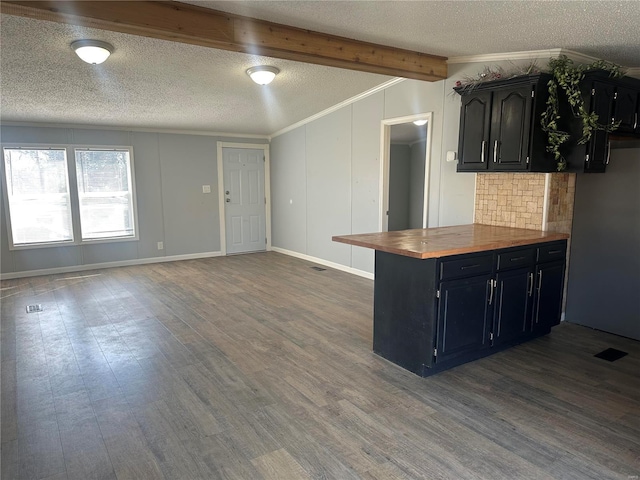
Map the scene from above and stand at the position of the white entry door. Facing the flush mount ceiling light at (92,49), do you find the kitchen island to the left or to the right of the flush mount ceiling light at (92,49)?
left

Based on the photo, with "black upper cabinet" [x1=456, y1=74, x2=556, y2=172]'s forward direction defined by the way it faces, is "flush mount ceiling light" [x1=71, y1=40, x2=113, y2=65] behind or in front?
in front

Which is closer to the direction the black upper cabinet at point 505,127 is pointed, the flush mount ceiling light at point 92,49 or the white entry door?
the flush mount ceiling light

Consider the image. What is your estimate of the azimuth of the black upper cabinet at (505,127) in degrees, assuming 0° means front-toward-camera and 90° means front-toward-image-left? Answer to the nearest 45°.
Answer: approximately 45°

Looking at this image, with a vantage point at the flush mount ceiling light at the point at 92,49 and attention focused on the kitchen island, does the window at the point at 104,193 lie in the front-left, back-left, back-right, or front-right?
back-left

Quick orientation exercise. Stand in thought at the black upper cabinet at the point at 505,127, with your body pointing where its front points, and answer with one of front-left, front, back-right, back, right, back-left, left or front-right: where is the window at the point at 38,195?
front-right

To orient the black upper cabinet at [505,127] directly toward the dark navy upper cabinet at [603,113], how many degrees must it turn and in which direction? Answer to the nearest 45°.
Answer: approximately 135° to its left
